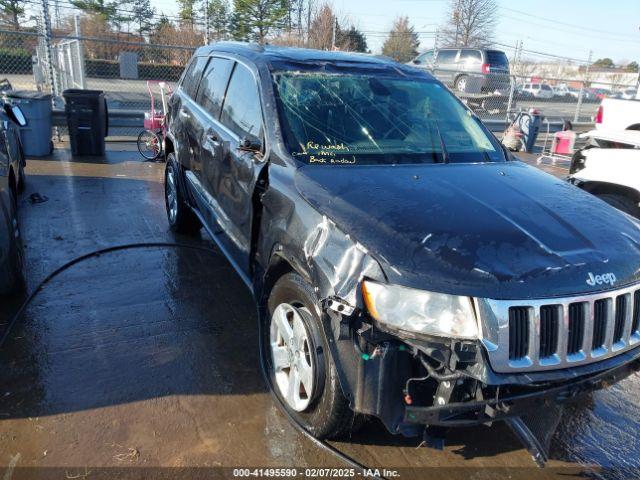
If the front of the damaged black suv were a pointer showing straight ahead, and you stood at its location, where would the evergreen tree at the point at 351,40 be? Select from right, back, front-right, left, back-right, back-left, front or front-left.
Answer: back-left

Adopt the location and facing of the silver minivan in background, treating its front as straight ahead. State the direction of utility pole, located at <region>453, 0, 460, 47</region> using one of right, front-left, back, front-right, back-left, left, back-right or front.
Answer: front-right

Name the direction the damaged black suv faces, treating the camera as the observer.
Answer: facing the viewer and to the right of the viewer

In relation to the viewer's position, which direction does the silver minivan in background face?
facing away from the viewer and to the left of the viewer

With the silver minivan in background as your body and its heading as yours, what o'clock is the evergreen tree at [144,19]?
The evergreen tree is roughly at 11 o'clock from the silver minivan in background.

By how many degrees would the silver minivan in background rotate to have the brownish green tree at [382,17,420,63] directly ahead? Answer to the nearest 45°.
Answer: approximately 45° to its right

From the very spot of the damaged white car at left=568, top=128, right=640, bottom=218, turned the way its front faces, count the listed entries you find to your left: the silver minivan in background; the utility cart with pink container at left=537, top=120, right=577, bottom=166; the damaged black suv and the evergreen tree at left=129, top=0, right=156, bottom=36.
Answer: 1

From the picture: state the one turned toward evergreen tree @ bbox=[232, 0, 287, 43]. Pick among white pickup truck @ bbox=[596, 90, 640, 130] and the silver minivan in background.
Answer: the silver minivan in background

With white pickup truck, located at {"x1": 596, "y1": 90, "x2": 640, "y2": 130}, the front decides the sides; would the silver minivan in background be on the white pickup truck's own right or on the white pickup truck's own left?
on the white pickup truck's own left

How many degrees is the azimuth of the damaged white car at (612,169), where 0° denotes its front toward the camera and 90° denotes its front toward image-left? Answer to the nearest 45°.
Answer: approximately 90°

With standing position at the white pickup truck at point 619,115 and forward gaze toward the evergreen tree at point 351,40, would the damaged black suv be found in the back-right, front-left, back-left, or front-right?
back-left

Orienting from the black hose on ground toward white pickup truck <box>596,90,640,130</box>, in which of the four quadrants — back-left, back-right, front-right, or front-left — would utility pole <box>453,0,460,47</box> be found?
front-left

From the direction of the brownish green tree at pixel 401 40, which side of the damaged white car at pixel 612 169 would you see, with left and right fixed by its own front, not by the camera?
right

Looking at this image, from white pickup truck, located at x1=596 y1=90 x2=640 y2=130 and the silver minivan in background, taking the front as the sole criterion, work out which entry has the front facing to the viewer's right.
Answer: the white pickup truck

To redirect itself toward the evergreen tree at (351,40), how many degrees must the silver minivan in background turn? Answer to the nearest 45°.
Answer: approximately 45° to its right
